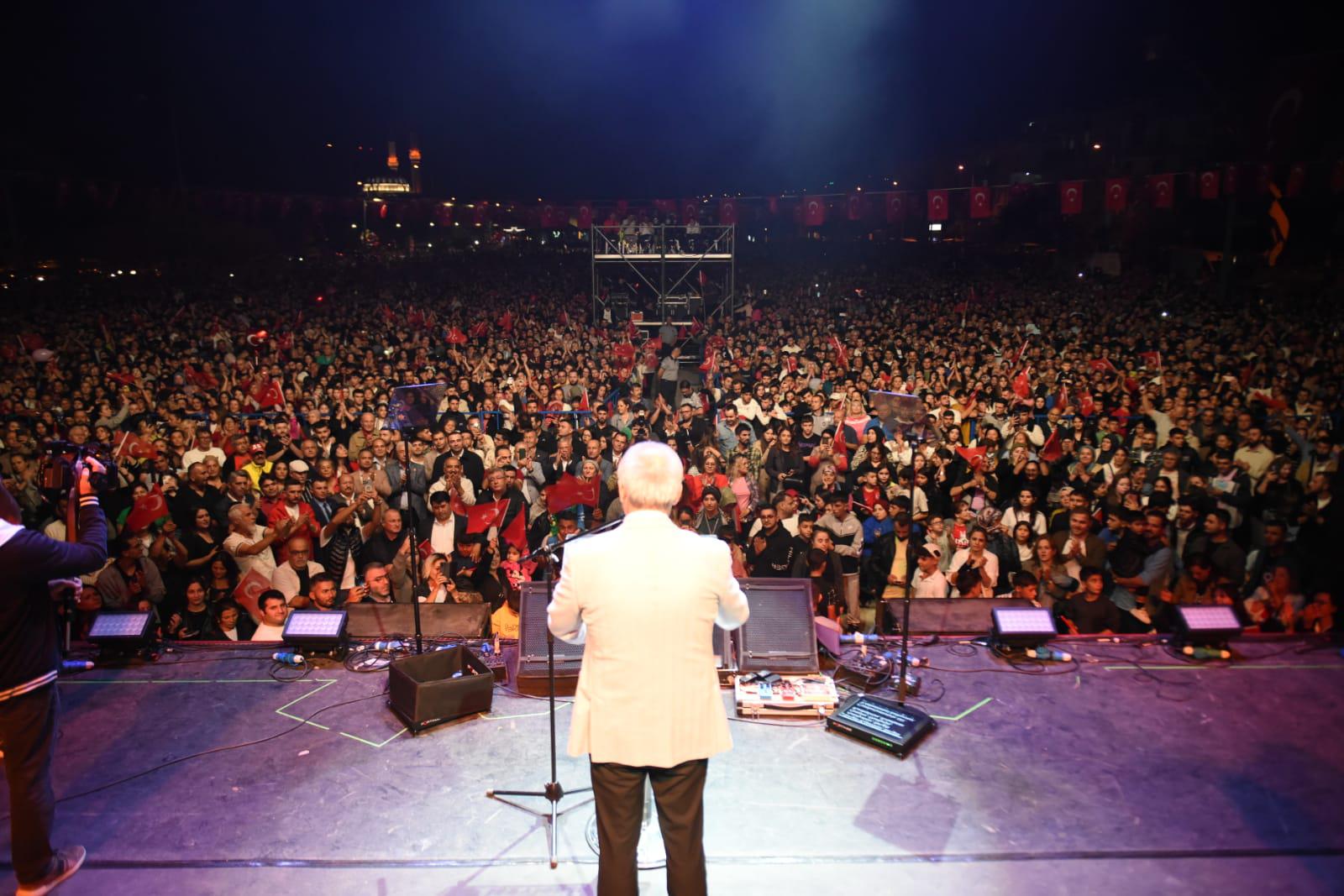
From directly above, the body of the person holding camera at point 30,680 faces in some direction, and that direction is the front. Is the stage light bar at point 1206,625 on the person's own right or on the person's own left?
on the person's own right

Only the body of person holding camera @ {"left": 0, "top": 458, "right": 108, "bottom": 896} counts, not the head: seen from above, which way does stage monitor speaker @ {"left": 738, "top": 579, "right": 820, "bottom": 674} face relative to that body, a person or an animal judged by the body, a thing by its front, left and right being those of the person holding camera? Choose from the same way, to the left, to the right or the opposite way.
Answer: the opposite way

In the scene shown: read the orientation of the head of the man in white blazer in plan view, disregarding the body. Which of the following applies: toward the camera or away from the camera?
away from the camera

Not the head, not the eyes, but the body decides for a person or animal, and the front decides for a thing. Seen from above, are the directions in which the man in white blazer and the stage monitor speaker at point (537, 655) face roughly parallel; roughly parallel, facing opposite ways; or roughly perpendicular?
roughly parallel, facing opposite ways

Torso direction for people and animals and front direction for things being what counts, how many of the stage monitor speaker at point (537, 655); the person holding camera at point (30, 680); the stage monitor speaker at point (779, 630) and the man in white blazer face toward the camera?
2

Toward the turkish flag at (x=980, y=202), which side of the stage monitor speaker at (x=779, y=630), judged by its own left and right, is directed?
back

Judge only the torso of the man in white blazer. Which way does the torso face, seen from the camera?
away from the camera

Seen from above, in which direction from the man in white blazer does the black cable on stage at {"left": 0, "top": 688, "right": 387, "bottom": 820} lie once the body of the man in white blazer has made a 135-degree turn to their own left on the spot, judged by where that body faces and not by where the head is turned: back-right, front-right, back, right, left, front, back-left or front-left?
right

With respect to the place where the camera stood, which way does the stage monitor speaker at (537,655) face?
facing the viewer

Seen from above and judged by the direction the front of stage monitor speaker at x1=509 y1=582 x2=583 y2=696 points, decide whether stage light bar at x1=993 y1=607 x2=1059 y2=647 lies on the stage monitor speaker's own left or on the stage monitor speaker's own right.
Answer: on the stage monitor speaker's own left

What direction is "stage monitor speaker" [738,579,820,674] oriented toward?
toward the camera
